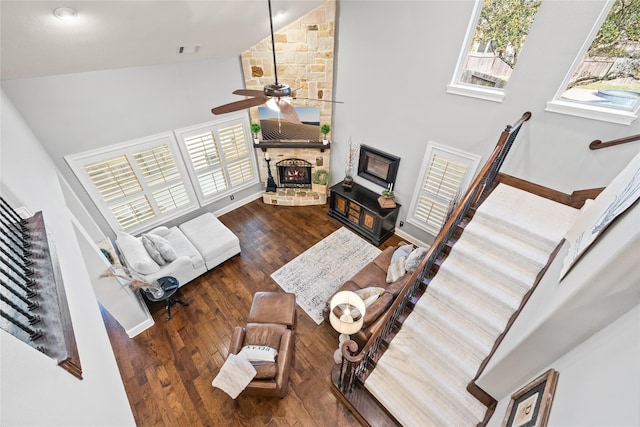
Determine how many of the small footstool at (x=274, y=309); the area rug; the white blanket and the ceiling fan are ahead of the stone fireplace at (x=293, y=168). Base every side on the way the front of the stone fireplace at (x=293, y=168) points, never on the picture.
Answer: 4

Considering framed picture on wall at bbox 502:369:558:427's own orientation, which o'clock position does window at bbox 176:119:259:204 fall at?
The window is roughly at 1 o'clock from the framed picture on wall.

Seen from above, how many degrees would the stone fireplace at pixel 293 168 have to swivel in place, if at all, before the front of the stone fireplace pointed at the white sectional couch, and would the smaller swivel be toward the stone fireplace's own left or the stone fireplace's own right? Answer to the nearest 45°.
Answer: approximately 45° to the stone fireplace's own right

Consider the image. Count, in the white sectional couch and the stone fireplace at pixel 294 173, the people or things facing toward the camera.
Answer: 1

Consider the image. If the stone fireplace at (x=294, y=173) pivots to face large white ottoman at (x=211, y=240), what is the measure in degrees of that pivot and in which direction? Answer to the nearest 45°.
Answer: approximately 45° to its right

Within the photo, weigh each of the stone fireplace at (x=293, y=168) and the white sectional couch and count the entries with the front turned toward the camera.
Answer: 1

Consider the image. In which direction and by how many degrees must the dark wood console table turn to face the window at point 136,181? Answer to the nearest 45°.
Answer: approximately 45° to its right

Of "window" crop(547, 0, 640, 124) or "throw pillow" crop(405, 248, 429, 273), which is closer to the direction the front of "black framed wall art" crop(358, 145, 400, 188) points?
the throw pillow
